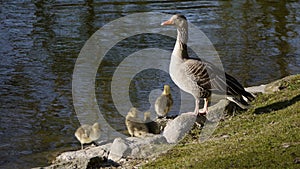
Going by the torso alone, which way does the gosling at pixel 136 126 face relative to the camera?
to the viewer's left

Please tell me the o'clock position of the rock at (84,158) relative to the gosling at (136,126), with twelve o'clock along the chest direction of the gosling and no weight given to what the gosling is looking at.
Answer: The rock is roughly at 10 o'clock from the gosling.

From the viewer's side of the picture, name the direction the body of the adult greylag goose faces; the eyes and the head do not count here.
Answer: to the viewer's left

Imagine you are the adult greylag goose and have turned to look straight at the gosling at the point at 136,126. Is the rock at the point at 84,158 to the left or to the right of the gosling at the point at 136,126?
left
